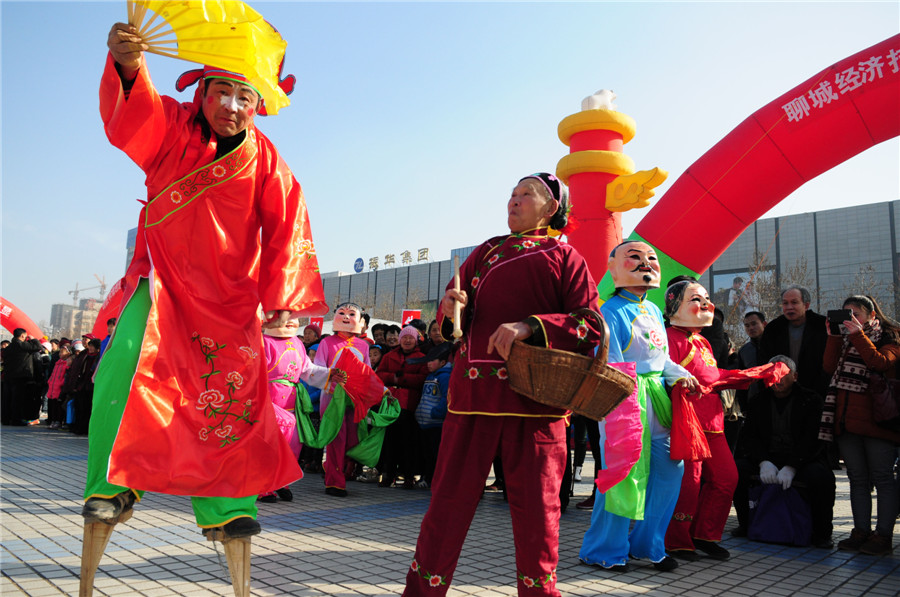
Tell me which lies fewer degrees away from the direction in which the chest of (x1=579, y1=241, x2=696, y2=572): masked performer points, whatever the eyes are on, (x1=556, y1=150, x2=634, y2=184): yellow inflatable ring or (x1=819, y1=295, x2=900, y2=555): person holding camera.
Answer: the person holding camera

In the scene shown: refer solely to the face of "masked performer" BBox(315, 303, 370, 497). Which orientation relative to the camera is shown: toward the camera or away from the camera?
toward the camera

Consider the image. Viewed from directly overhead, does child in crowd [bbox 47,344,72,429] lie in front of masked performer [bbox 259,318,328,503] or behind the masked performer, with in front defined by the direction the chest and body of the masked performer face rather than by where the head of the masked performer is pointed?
behind

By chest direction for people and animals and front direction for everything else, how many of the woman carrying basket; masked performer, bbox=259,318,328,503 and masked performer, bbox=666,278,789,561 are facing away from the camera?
0

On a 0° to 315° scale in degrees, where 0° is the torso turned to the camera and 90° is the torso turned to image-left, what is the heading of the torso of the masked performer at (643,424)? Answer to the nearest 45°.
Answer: approximately 315°

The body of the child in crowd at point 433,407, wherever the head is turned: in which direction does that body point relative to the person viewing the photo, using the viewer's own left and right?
facing the viewer and to the left of the viewer

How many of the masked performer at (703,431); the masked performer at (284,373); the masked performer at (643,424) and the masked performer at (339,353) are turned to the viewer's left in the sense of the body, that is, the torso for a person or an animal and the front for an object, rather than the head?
0

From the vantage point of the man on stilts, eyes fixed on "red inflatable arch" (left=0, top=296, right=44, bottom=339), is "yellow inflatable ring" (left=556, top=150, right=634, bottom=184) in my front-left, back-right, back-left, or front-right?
front-right

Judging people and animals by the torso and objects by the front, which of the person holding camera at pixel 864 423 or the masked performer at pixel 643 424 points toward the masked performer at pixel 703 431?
the person holding camera

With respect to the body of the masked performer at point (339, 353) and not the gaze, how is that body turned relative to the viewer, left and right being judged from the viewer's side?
facing the viewer

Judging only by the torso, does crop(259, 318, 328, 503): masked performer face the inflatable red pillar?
no

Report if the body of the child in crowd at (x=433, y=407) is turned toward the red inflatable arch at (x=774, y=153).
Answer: no

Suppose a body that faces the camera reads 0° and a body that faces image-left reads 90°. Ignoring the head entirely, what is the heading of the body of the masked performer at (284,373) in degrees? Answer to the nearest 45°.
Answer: approximately 315°

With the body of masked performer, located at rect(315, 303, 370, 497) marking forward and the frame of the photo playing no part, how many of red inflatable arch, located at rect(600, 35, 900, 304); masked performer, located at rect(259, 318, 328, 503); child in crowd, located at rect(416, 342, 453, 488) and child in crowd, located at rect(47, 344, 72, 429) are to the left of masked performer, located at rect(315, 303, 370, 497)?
2
